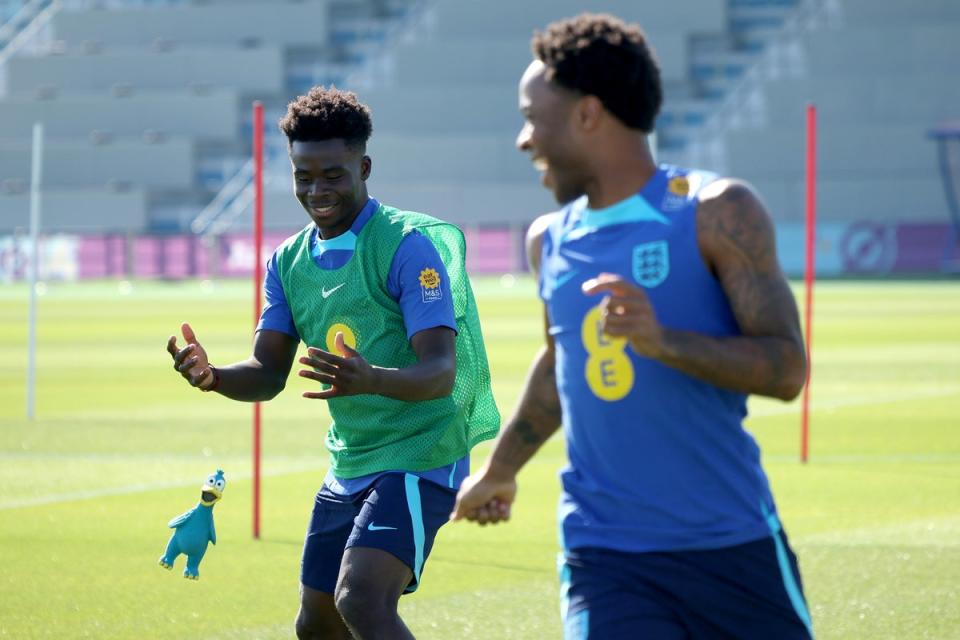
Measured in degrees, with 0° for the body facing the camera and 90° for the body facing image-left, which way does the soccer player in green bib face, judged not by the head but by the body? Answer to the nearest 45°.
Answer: approximately 45°

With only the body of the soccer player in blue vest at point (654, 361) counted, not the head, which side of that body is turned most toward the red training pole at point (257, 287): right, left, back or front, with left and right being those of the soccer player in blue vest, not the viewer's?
right

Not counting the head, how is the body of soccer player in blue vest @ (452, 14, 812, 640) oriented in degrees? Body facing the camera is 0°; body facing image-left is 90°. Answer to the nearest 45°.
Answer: approximately 45°

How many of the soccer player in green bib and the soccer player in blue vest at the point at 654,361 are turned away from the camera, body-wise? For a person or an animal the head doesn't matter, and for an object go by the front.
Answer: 0

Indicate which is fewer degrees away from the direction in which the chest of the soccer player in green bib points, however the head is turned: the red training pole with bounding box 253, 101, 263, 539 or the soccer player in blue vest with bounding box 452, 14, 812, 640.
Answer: the soccer player in blue vest

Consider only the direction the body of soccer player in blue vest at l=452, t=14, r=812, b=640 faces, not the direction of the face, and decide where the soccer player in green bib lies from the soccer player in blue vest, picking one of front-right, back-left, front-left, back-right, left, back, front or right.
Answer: right

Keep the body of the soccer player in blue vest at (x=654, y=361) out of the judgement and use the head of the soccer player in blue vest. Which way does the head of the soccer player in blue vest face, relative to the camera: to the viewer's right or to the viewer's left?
to the viewer's left

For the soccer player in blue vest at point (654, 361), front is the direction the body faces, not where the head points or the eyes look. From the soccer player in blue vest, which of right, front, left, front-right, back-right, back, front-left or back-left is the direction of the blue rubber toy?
right

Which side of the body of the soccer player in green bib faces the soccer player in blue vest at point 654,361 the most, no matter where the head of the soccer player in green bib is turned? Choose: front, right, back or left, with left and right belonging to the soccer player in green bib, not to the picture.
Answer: left
